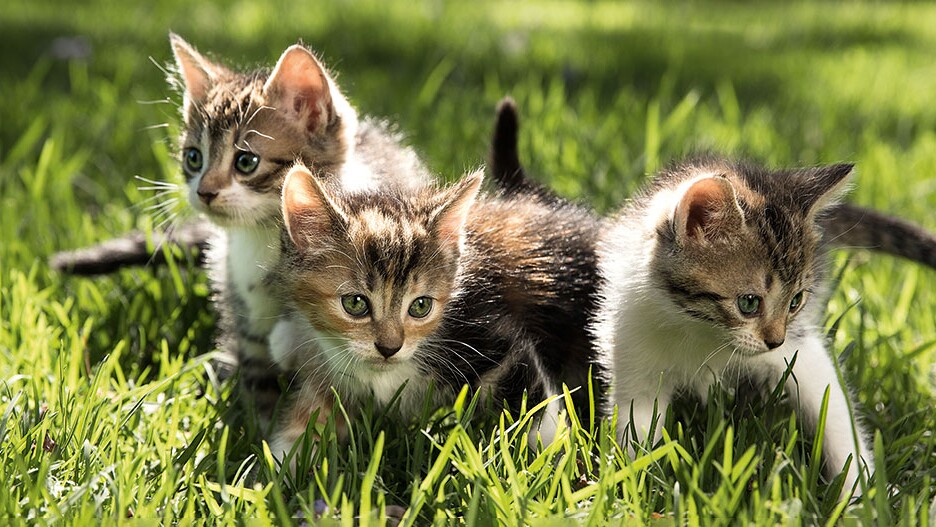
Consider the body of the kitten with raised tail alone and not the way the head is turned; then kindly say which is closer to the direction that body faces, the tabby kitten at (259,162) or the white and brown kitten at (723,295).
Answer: the tabby kitten

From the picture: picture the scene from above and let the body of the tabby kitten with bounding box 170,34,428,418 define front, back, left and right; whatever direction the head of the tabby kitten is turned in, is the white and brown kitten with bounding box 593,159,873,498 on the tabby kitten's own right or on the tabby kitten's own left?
on the tabby kitten's own left

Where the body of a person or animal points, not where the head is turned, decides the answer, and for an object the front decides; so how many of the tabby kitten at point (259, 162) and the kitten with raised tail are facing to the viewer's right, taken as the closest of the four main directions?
0
